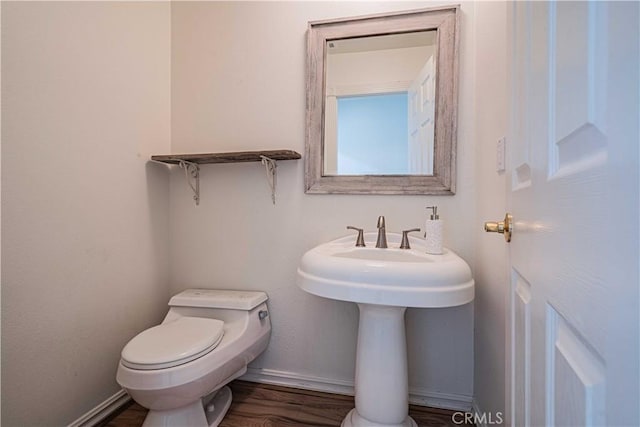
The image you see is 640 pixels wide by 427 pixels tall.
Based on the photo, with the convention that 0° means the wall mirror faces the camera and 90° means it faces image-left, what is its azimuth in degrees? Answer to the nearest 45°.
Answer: approximately 0°

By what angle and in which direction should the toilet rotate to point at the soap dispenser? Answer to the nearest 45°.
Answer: approximately 90° to its left

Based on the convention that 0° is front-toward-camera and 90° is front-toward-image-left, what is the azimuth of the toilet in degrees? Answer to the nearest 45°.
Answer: approximately 45°
